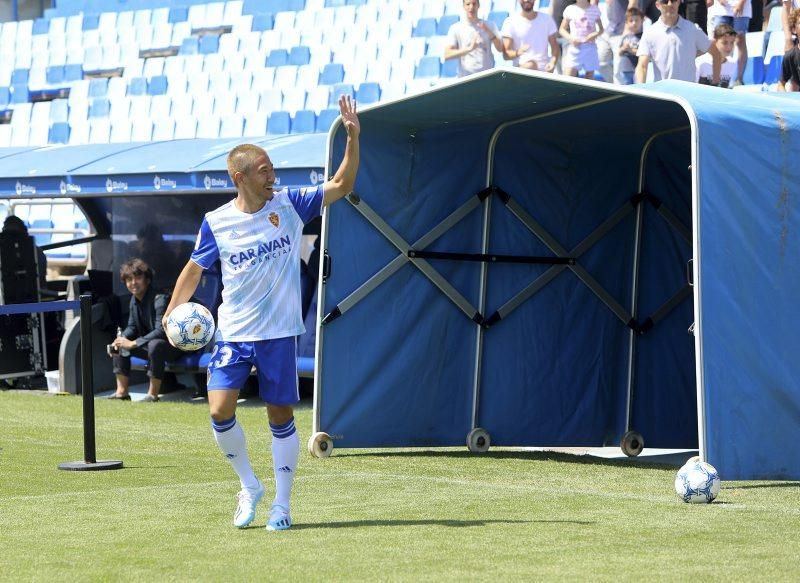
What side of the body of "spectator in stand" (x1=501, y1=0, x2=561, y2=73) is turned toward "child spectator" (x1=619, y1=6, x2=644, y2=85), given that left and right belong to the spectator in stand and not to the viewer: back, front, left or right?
left

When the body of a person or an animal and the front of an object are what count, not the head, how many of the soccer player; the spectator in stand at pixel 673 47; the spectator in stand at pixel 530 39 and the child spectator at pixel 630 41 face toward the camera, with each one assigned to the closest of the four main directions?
4

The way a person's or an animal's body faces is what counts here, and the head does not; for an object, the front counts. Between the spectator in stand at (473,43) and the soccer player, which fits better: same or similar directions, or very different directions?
same or similar directions

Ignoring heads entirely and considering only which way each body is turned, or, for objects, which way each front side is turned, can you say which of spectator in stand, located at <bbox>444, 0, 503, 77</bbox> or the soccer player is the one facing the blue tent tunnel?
the spectator in stand

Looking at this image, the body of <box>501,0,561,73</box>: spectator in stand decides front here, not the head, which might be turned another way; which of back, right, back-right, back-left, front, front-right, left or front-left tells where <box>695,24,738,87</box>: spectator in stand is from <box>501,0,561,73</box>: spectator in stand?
front-left

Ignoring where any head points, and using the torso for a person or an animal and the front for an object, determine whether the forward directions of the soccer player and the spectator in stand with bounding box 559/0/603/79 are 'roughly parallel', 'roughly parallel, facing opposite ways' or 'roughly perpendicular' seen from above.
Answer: roughly parallel

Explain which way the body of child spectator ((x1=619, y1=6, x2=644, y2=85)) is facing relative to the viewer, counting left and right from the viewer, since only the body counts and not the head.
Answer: facing the viewer

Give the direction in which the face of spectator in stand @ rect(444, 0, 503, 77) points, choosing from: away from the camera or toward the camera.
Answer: toward the camera

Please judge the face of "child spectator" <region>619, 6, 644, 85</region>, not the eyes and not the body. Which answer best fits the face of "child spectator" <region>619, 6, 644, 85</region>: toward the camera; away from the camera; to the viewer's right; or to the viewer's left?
toward the camera

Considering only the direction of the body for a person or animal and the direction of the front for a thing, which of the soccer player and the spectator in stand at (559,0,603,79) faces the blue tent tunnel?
the spectator in stand

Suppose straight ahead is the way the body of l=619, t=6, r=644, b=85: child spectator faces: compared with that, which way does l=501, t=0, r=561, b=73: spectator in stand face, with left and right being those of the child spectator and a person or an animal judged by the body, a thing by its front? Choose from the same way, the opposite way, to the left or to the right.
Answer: the same way

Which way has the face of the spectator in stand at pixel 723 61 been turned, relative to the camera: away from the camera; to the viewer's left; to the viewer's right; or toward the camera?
toward the camera

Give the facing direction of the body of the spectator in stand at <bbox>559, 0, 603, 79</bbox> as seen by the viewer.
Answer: toward the camera

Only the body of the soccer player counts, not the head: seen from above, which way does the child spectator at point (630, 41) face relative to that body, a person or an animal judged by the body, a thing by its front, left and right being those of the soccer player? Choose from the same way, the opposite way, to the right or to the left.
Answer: the same way

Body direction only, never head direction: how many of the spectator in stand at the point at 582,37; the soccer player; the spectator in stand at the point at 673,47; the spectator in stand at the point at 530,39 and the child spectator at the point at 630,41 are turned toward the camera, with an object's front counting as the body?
5
